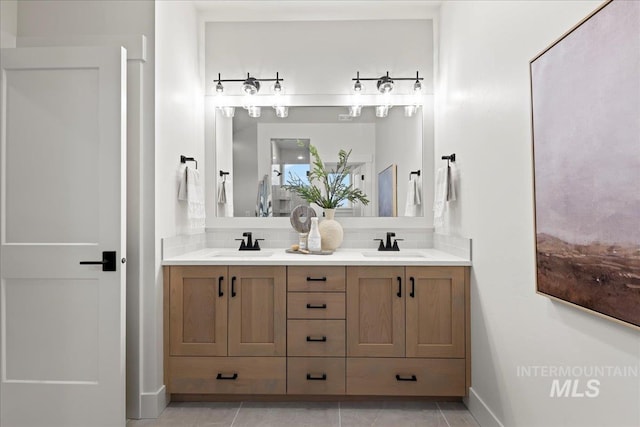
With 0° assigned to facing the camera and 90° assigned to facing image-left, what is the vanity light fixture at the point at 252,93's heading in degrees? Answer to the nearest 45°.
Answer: approximately 0°

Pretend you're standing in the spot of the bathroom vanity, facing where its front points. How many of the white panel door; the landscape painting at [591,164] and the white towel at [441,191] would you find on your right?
1

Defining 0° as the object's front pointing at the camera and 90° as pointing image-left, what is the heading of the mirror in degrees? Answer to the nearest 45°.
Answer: approximately 0°

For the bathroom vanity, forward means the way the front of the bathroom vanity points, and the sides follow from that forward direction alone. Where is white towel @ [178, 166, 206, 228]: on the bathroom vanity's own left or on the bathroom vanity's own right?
on the bathroom vanity's own right

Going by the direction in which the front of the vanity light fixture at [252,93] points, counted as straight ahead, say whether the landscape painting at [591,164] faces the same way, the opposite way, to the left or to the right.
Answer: to the right

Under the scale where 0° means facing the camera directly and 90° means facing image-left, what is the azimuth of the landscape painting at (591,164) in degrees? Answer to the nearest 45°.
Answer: approximately 45°
